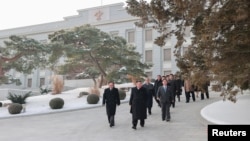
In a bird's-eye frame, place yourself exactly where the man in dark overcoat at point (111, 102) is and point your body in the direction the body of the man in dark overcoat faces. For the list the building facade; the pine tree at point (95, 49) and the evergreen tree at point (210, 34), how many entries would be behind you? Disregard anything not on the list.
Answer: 2

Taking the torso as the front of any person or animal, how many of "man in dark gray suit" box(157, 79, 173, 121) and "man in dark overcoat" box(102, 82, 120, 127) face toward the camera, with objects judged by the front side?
2

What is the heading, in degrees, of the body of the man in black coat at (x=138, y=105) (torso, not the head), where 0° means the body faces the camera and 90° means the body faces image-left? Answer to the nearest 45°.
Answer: approximately 0°

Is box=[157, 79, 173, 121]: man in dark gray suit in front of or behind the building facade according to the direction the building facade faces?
in front

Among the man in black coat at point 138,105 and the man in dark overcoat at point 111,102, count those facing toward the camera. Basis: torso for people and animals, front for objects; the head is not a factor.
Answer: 2

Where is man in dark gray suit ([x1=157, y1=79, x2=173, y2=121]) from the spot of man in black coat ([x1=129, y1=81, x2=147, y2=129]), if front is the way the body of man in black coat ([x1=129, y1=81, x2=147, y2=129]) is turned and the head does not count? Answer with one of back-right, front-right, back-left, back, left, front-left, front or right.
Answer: back-left

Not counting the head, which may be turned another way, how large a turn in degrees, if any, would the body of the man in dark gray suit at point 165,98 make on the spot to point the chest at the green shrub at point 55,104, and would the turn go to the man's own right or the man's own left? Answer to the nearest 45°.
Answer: approximately 135° to the man's own right
